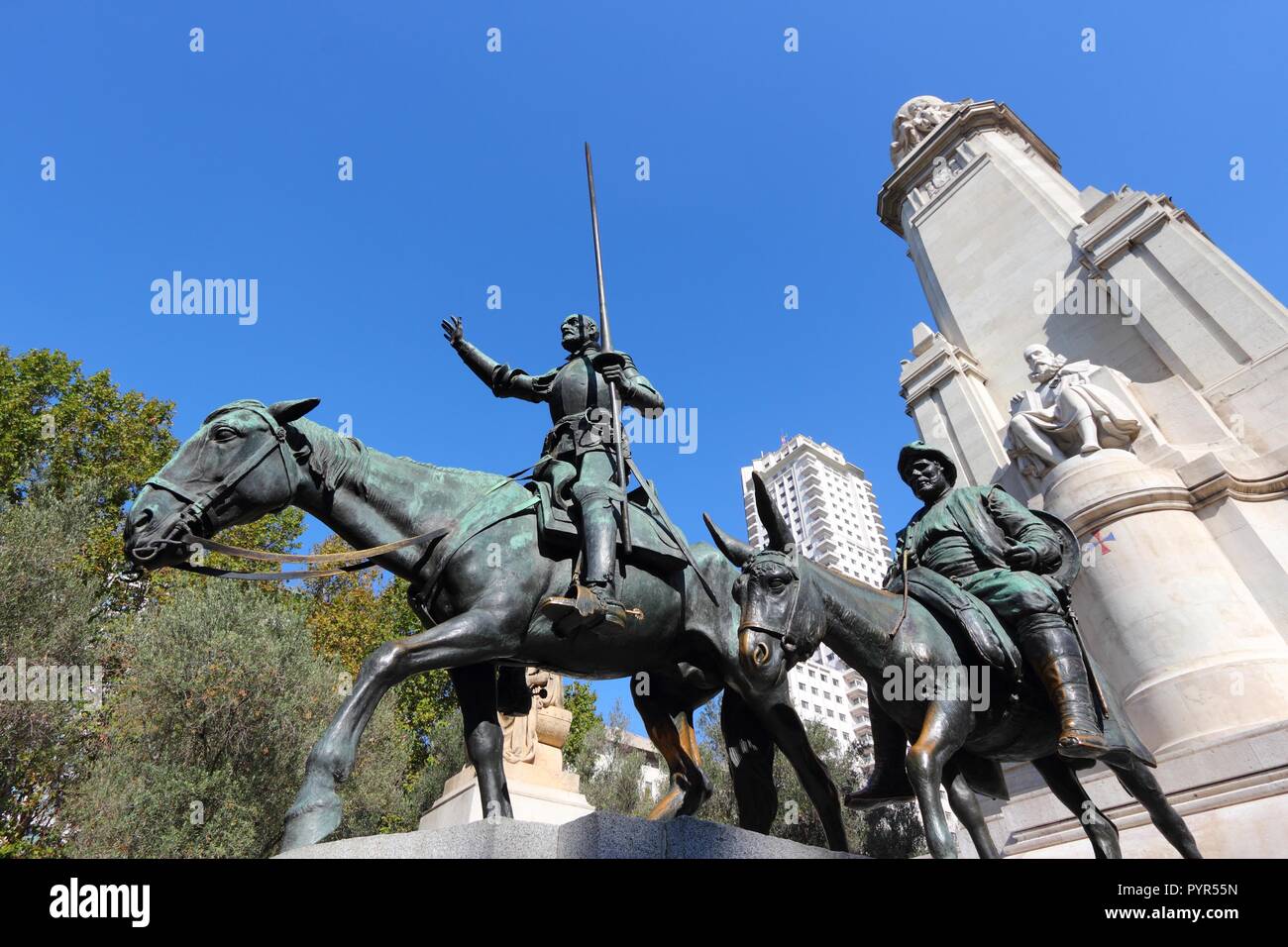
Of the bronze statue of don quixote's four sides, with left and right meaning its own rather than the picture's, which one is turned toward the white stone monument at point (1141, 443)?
back

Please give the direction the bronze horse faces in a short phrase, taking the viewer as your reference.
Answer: facing to the left of the viewer

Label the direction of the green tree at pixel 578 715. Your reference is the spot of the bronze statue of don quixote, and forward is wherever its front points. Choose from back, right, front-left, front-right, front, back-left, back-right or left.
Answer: back-right

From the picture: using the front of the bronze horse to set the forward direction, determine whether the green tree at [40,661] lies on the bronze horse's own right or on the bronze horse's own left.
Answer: on the bronze horse's own right

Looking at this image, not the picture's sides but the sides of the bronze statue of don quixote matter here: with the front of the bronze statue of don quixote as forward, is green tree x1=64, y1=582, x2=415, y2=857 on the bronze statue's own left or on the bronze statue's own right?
on the bronze statue's own right

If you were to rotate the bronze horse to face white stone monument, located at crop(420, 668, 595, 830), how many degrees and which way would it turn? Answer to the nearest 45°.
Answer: approximately 90° to its right

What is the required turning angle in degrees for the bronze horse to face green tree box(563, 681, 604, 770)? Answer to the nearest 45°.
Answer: approximately 90° to its right
